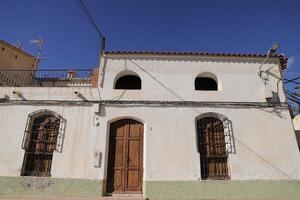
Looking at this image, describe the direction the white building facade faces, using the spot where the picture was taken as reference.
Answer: facing the viewer

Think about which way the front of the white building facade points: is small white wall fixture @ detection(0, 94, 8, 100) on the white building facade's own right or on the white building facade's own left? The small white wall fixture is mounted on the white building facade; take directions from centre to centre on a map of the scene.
on the white building facade's own right

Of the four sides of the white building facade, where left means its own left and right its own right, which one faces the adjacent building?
right
